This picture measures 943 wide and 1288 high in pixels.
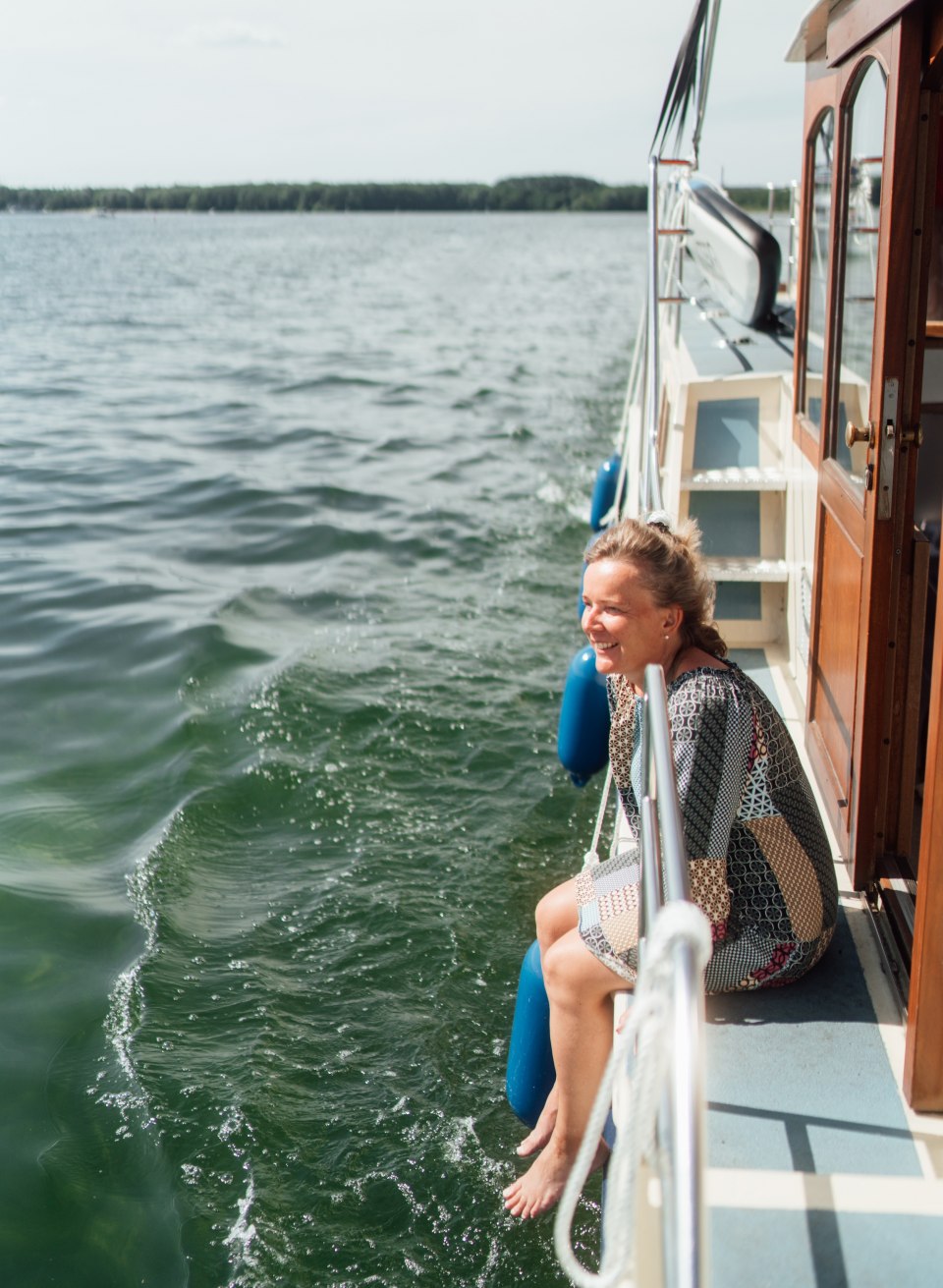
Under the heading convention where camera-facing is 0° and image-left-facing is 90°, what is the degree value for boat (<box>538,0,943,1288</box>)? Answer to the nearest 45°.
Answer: approximately 180°
